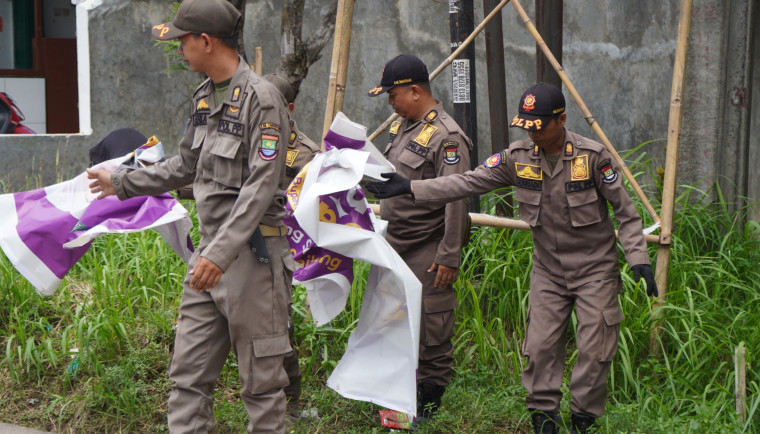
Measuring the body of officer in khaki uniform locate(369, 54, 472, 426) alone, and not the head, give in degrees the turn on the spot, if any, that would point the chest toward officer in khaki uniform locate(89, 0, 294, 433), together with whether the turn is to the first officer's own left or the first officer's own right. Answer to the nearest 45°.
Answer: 0° — they already face them

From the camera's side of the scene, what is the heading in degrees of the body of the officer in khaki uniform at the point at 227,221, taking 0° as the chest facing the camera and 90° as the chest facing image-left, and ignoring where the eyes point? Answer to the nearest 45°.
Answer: approximately 45°

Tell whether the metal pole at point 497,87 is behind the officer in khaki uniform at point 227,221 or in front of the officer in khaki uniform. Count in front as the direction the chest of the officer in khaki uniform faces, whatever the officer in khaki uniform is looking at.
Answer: behind

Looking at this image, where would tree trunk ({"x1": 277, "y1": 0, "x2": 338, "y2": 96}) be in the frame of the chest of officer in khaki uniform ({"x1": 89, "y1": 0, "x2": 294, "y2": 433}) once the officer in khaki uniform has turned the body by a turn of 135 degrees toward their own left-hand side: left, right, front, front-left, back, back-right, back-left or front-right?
left

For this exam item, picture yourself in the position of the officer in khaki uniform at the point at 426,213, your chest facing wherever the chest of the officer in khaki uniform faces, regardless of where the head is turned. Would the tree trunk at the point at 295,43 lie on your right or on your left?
on your right

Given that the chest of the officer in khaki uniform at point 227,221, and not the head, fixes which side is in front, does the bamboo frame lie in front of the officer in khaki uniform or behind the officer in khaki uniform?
behind

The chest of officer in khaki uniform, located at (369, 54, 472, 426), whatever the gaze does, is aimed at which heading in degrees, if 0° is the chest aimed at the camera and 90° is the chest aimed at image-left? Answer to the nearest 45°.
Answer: approximately 45°

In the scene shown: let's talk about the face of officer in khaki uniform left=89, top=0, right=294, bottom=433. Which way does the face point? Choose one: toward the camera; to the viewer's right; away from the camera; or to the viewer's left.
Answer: to the viewer's left

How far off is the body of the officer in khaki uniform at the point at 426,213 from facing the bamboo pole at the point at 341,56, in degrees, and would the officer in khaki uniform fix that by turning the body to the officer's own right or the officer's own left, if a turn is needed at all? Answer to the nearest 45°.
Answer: approximately 90° to the officer's own right

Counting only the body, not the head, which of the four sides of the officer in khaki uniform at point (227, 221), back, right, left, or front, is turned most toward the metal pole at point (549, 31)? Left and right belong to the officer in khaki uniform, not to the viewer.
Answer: back

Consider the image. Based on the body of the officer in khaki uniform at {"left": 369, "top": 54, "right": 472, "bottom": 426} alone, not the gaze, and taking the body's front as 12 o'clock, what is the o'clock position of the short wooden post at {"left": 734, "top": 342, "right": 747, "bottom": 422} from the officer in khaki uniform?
The short wooden post is roughly at 8 o'clock from the officer in khaki uniform.

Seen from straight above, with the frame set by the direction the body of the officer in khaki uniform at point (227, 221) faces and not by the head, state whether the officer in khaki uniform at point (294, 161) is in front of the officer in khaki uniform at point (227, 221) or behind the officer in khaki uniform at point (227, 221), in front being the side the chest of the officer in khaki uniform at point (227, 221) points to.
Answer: behind
